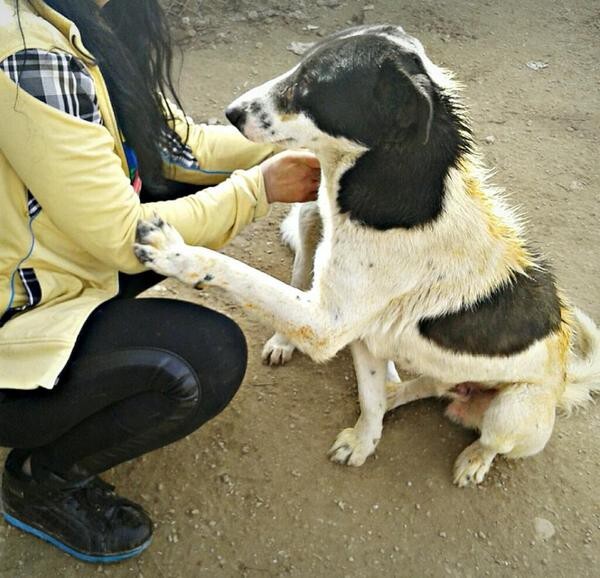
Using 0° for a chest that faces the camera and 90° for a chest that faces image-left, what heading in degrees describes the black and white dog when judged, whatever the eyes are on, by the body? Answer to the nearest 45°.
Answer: approximately 90°

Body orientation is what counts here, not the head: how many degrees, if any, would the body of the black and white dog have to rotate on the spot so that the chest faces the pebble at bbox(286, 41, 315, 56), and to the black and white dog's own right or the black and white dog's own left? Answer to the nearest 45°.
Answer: approximately 90° to the black and white dog's own right

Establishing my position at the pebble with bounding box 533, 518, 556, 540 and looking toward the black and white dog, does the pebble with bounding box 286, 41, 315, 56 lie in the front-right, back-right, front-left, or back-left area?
front-right

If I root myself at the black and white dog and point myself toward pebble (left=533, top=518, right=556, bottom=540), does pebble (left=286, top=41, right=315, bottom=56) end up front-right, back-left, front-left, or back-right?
back-left
